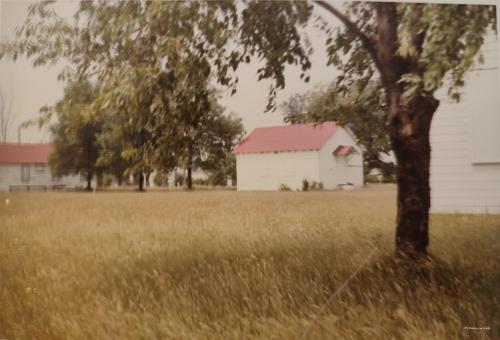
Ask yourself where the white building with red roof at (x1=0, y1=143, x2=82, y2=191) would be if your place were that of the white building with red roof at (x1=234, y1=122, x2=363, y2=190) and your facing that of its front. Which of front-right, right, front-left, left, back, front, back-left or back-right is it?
back-right

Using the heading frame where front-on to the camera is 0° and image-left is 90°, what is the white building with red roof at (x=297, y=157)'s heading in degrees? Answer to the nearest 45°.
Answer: approximately 315°
